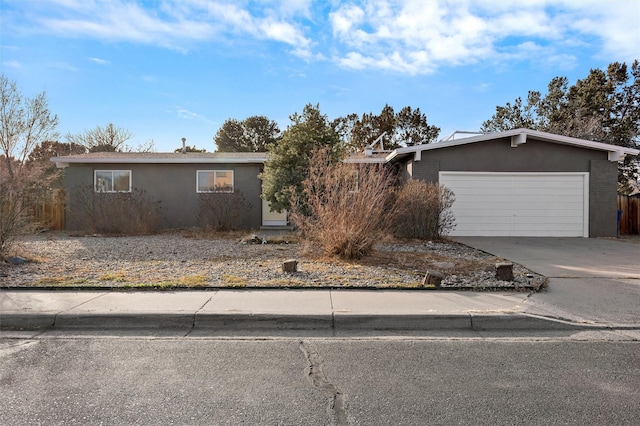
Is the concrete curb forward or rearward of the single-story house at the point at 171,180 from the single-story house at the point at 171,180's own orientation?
forward

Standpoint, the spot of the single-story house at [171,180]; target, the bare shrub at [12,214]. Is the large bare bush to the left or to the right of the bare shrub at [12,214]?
left

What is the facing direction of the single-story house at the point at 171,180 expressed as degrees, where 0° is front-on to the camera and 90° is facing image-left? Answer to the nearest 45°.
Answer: approximately 0°

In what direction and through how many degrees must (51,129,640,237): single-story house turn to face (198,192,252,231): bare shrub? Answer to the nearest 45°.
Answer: approximately 90° to its right

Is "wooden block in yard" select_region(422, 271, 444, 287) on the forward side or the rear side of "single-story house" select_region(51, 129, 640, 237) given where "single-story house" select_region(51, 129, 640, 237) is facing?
on the forward side

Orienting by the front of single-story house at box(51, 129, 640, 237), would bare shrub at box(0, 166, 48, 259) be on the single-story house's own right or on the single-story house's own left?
on the single-story house's own right

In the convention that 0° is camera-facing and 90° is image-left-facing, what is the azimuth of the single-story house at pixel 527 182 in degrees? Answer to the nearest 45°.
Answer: approximately 0°

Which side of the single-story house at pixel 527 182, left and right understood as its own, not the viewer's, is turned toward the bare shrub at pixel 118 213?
right

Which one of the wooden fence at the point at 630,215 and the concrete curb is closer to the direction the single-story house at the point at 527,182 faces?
the concrete curb
